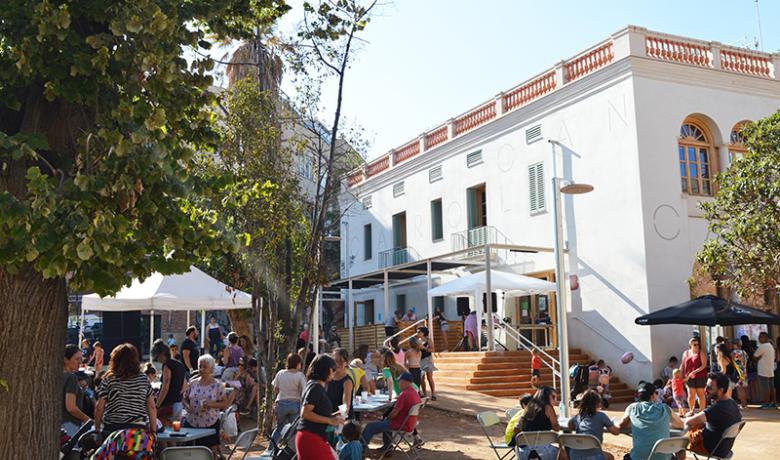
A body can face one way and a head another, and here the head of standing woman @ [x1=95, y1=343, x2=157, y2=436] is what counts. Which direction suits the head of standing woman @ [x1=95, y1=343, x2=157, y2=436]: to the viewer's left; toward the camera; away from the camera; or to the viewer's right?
away from the camera

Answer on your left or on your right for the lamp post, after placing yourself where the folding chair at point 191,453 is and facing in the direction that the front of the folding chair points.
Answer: on your right

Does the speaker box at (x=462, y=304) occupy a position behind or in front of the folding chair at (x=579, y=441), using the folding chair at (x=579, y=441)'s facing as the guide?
in front

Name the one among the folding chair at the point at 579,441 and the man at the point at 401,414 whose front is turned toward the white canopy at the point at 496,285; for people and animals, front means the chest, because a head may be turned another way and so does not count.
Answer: the folding chair

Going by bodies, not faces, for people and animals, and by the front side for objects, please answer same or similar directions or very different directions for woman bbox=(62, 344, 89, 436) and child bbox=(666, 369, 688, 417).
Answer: very different directions

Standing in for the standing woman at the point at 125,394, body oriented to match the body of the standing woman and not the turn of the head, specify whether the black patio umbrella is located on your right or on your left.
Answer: on your right

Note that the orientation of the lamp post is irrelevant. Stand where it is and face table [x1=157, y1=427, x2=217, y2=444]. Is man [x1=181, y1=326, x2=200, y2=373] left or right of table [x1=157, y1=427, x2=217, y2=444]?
right

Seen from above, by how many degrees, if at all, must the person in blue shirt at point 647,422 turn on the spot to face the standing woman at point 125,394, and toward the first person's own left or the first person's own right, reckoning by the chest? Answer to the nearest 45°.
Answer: approximately 135° to the first person's own left

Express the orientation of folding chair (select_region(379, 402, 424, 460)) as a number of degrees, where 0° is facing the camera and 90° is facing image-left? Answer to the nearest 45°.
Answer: approximately 90°

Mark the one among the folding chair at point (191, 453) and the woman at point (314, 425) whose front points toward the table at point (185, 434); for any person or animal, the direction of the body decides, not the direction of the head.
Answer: the folding chair

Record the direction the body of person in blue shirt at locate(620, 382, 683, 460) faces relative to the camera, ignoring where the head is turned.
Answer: away from the camera

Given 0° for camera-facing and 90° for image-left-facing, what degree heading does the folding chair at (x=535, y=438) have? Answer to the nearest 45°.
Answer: approximately 180°

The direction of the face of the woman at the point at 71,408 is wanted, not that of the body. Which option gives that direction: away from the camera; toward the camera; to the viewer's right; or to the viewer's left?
to the viewer's right

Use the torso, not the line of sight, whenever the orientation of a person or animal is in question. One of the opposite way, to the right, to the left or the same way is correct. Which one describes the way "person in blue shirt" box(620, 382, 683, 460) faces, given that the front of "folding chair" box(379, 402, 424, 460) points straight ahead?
to the right
